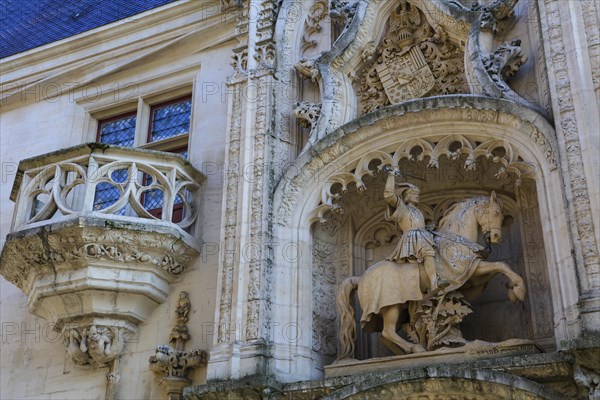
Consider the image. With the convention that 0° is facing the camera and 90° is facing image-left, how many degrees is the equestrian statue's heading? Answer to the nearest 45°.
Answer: approximately 270°
